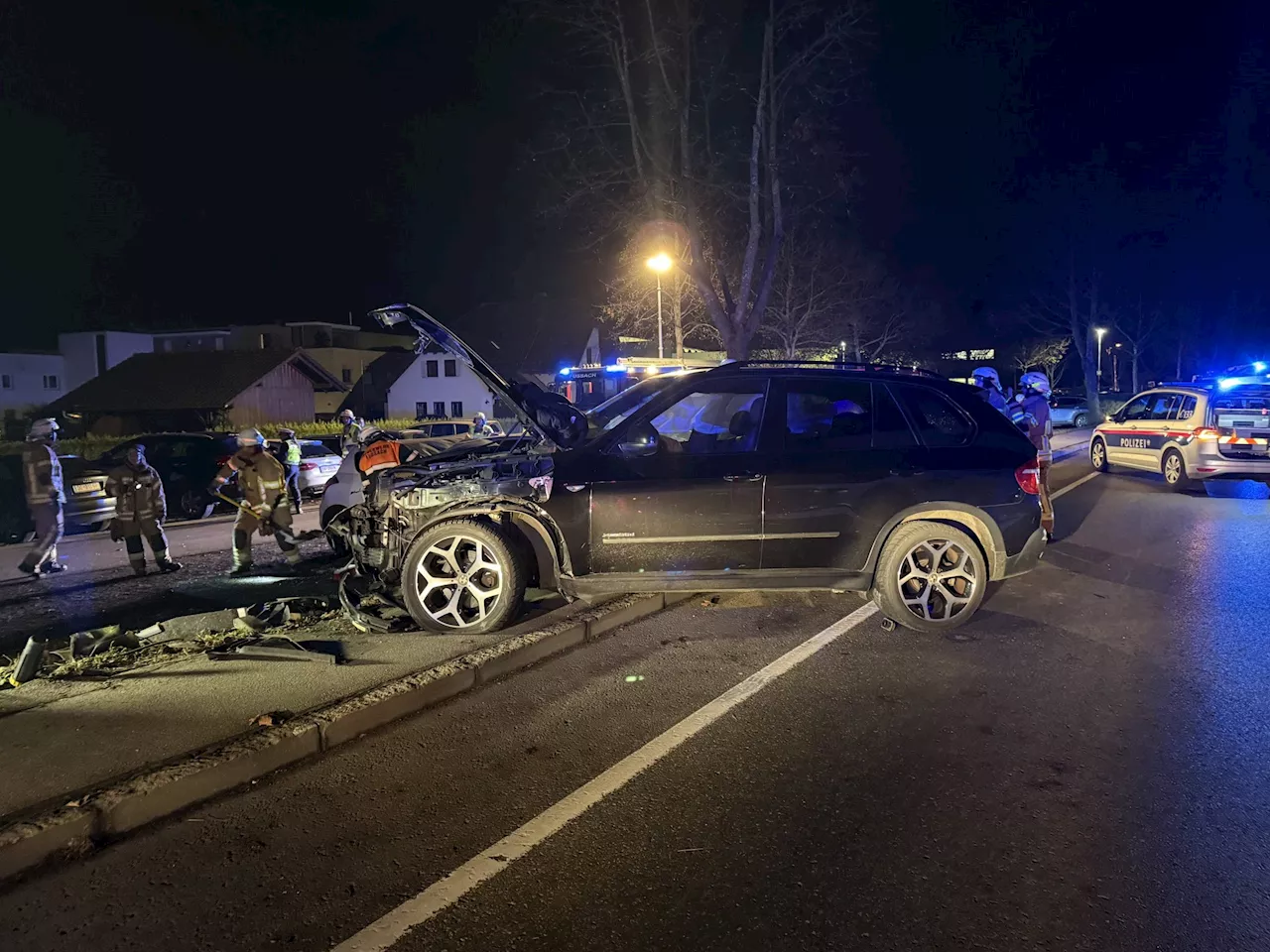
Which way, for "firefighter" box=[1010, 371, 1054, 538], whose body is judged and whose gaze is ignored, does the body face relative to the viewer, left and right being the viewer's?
facing to the left of the viewer

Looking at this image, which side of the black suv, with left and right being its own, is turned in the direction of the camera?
left

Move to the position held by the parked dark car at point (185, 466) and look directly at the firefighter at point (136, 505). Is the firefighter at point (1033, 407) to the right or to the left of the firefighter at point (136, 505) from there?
left

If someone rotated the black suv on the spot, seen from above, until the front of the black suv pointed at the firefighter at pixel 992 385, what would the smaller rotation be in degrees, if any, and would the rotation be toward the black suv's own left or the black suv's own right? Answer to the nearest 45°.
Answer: approximately 135° to the black suv's own right

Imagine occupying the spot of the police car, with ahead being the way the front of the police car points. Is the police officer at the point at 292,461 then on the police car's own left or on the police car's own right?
on the police car's own left

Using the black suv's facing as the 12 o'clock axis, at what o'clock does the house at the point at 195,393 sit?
The house is roughly at 2 o'clock from the black suv.

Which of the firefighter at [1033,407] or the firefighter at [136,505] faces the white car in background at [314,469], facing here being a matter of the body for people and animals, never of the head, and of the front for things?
the firefighter at [1033,407]

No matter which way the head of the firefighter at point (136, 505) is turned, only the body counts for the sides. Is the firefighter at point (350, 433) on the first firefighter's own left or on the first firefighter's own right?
on the first firefighter's own left

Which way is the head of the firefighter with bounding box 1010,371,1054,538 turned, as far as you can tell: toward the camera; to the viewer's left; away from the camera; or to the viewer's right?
to the viewer's left

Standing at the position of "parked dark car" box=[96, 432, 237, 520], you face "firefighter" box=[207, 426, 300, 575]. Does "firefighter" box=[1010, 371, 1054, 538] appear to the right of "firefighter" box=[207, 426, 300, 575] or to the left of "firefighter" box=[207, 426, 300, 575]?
left

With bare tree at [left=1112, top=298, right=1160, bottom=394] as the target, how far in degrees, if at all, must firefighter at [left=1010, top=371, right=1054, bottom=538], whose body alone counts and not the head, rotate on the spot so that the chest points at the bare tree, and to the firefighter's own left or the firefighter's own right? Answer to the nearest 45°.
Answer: approximately 90° to the firefighter's own right
